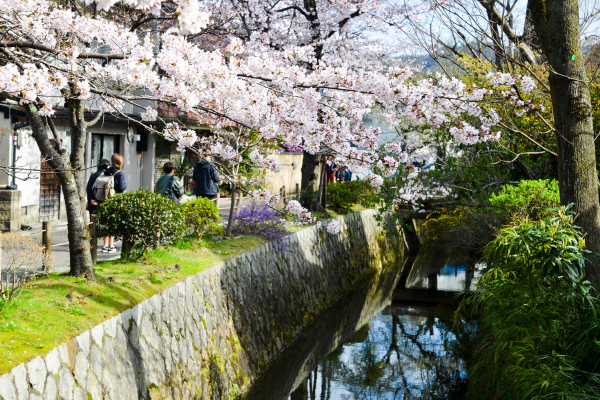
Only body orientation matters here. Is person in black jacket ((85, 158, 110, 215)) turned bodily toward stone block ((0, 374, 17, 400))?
no

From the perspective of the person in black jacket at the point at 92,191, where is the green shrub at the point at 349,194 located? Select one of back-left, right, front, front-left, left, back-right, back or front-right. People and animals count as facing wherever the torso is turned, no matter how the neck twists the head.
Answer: front

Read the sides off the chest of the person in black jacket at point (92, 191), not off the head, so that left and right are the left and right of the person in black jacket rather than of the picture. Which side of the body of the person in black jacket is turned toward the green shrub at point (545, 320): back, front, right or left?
right

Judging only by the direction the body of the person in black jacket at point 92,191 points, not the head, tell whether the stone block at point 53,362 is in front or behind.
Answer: behind

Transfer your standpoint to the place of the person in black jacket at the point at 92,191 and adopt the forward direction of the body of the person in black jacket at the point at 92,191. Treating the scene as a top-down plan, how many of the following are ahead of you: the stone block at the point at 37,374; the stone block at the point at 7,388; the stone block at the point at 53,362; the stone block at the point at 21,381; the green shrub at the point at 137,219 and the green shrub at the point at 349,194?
1

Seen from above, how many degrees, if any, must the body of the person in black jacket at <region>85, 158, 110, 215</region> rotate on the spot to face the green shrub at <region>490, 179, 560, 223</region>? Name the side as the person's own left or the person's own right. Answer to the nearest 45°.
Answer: approximately 90° to the person's own right

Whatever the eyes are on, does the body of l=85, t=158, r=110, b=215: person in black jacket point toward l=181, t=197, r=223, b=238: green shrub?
no

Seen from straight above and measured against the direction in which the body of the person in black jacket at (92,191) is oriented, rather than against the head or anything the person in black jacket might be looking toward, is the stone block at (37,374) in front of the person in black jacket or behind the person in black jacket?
behind

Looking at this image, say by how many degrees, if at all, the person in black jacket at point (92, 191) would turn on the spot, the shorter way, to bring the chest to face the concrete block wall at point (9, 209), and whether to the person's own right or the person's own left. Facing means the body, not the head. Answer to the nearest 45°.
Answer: approximately 90° to the person's own left

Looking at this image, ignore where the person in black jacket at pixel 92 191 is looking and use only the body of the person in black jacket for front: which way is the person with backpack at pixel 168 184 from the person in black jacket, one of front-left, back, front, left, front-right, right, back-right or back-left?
front-right

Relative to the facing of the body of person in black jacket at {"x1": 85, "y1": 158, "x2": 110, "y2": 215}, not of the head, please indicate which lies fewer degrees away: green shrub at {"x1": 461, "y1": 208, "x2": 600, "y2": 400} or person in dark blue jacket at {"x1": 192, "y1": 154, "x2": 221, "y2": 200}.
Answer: the person in dark blue jacket
